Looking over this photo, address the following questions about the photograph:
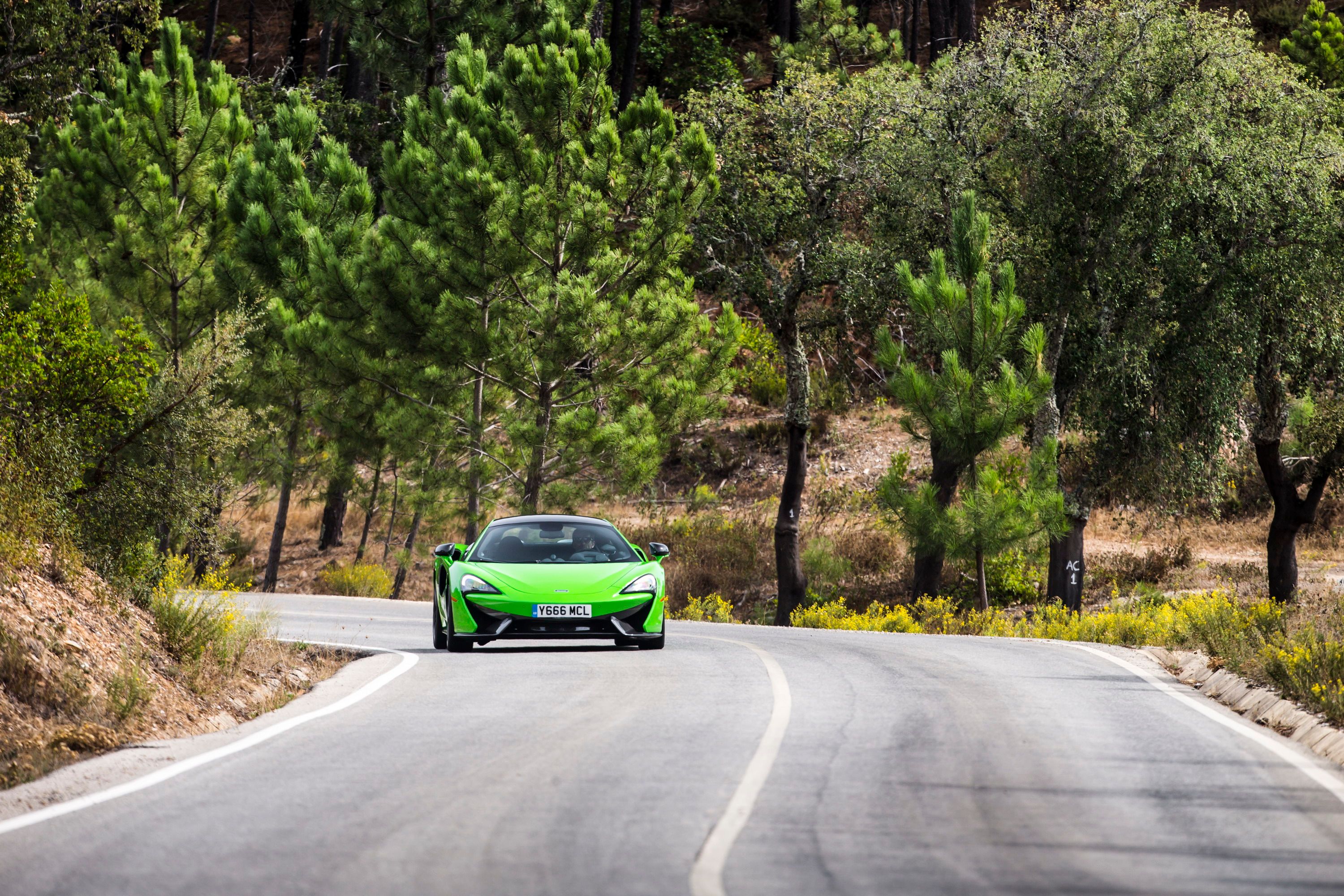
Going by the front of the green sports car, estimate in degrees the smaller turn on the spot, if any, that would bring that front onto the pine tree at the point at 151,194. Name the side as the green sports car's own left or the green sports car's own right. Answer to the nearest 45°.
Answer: approximately 135° to the green sports car's own right

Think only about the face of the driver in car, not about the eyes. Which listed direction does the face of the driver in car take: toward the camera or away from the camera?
toward the camera

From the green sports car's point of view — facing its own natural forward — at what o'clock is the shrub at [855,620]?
The shrub is roughly at 7 o'clock from the green sports car.

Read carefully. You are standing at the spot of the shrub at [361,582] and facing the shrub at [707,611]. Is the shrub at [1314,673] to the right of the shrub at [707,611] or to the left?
right

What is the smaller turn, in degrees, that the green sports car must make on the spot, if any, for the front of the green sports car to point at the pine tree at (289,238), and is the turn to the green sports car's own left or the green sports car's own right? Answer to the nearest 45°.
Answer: approximately 180°

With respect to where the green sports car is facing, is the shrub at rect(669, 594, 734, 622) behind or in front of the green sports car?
behind

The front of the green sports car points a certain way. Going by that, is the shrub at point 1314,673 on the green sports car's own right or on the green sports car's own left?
on the green sports car's own left

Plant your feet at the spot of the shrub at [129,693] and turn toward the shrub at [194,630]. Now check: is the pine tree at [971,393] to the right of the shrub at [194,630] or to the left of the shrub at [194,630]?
right

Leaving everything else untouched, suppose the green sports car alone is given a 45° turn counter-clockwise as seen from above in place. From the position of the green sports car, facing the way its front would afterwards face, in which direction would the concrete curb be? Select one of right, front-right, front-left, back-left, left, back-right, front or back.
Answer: front

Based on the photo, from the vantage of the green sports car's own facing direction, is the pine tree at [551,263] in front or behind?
behind

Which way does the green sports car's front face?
toward the camera

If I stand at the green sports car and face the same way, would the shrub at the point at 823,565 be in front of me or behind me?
behind
